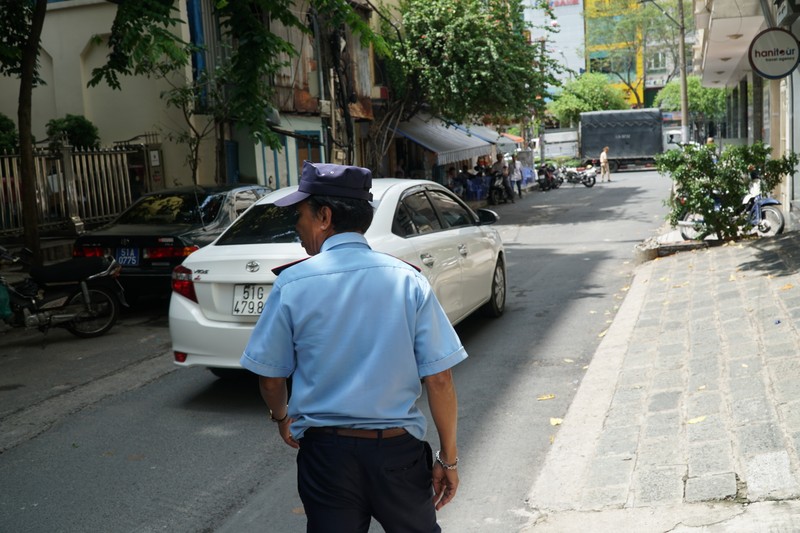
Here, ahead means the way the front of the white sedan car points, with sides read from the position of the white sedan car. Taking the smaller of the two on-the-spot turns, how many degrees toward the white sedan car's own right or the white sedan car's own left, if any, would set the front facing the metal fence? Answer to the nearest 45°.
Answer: approximately 90° to the white sedan car's own left

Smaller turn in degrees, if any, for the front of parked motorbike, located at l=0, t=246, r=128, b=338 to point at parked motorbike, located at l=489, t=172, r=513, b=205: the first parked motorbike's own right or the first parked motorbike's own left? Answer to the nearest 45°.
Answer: approximately 135° to the first parked motorbike's own right

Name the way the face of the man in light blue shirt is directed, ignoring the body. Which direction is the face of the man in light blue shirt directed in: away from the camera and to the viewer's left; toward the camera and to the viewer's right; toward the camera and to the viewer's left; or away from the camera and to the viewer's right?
away from the camera and to the viewer's left

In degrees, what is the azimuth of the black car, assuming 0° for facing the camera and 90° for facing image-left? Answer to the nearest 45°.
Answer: approximately 225°

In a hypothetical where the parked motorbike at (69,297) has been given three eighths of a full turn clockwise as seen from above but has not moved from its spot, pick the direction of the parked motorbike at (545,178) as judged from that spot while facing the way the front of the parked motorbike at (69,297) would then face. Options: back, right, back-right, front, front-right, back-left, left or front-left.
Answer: front

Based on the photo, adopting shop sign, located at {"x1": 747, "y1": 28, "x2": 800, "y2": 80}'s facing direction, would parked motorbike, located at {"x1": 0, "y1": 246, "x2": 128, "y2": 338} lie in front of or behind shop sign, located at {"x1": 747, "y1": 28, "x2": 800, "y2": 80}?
in front

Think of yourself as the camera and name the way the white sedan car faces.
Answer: facing away from the viewer and to the right of the viewer

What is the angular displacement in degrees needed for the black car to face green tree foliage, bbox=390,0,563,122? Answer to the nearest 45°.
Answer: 0° — it already faces it

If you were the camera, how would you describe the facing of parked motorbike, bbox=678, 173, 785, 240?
facing to the right of the viewer

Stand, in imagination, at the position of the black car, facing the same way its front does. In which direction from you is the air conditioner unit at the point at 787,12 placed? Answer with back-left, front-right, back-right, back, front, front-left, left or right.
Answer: front-right

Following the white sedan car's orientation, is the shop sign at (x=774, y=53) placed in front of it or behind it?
in front

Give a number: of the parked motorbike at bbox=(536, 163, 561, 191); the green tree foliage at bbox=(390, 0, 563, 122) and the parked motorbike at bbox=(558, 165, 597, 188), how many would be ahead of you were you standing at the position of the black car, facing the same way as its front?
3

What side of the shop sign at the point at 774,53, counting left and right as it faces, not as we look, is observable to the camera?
front

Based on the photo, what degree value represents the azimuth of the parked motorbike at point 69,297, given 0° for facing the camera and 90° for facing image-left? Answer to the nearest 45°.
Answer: approximately 90°
